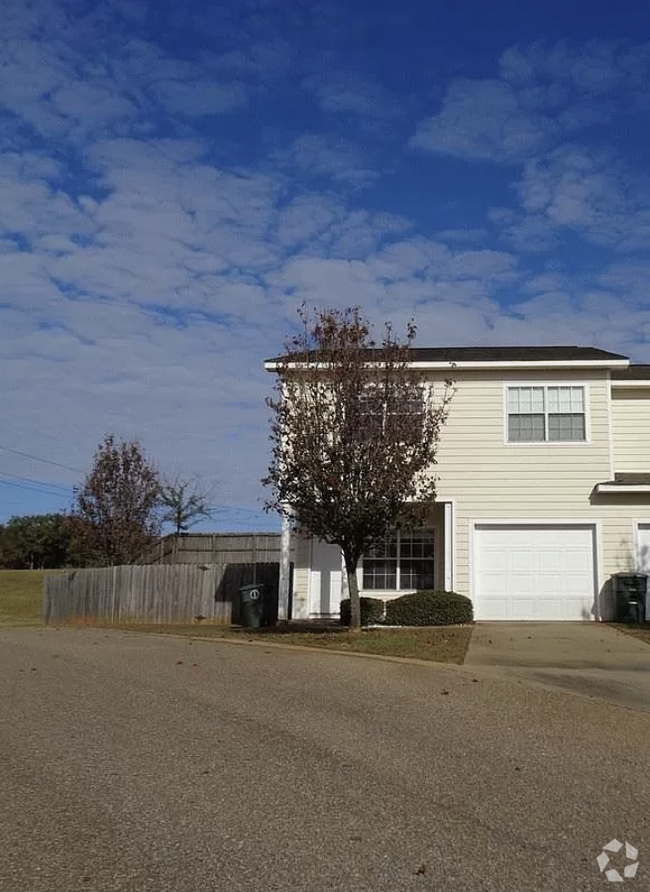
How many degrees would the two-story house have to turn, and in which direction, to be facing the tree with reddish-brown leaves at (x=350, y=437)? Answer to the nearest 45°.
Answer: approximately 45° to its right

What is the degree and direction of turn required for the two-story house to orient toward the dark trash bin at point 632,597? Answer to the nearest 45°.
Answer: approximately 90° to its left

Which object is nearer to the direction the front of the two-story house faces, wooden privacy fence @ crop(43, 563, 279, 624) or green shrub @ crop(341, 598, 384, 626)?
the green shrub

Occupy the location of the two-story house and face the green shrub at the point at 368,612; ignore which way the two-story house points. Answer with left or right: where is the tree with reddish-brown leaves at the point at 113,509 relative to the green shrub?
right

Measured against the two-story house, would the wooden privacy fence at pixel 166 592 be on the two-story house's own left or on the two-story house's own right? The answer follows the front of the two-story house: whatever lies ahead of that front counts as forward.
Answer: on the two-story house's own right

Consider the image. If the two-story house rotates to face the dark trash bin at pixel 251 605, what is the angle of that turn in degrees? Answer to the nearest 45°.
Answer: approximately 90° to its right

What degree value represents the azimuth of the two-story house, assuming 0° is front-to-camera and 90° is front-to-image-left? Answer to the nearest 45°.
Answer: approximately 0°

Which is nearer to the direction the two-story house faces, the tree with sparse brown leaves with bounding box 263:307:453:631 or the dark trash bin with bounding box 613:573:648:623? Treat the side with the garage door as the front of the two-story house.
the tree with sparse brown leaves

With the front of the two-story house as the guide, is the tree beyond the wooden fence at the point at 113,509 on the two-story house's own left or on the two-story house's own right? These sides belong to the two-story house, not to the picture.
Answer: on the two-story house's own right
